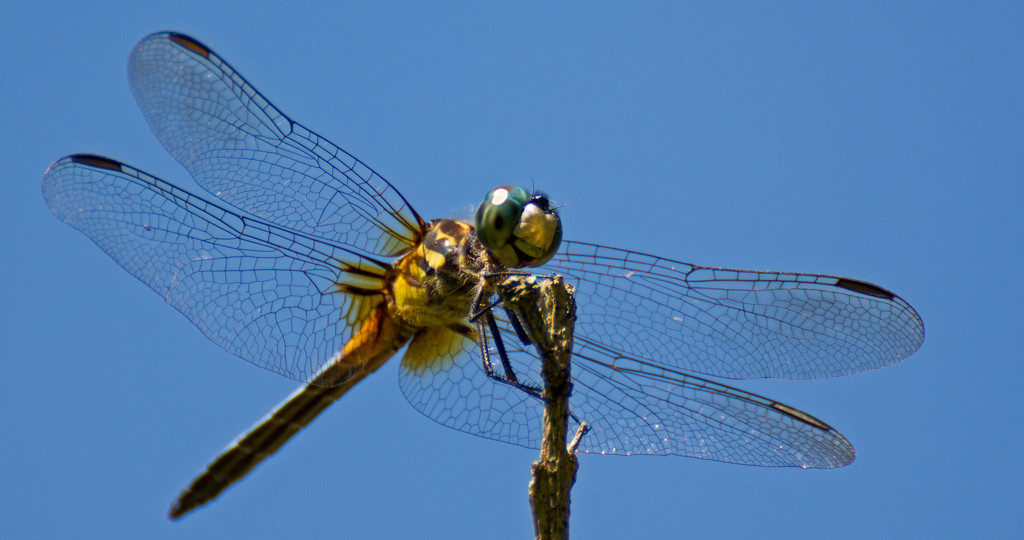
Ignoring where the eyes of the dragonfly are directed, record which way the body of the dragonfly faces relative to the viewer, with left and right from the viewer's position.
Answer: facing the viewer and to the right of the viewer
